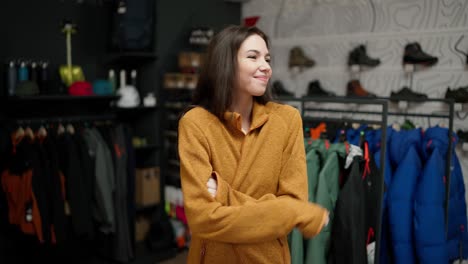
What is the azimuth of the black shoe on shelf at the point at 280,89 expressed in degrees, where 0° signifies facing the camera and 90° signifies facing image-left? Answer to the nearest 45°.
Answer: approximately 270°

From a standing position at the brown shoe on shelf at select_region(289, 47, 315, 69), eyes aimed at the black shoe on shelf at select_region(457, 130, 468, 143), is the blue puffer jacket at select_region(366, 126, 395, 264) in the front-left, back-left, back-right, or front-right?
front-right

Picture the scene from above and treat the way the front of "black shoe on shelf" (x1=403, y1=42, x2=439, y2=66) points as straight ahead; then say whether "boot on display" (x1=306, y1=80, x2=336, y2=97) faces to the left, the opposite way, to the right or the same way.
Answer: the same way

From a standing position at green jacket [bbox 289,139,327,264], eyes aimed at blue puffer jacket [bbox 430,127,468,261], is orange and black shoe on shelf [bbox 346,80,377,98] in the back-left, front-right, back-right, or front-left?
front-left

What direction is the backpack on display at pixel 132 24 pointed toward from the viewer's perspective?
toward the camera

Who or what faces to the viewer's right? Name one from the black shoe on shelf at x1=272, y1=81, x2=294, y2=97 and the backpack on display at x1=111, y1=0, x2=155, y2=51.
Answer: the black shoe on shelf

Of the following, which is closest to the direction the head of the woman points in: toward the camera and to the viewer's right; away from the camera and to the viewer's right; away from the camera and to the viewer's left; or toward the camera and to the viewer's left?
toward the camera and to the viewer's right

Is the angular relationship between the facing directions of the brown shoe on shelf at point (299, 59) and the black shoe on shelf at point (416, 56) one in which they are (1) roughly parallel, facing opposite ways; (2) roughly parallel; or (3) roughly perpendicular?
roughly parallel

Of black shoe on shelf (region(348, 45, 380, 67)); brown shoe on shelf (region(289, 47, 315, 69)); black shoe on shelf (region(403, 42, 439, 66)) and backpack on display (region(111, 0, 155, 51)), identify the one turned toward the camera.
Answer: the backpack on display
